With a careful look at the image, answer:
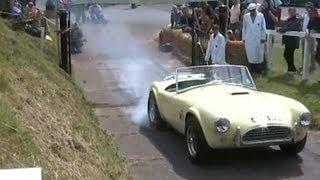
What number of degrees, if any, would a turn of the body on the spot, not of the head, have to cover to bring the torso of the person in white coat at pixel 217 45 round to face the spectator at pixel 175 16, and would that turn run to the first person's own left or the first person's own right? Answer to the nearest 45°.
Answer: approximately 135° to the first person's own right

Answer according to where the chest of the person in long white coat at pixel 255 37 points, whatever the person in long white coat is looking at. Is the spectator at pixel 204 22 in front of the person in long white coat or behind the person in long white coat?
behind

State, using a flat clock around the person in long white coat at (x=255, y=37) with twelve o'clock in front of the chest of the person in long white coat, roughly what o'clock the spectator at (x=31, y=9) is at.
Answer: The spectator is roughly at 4 o'clock from the person in long white coat.

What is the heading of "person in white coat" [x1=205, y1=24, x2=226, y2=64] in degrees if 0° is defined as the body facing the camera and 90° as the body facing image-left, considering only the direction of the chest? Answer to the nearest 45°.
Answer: approximately 45°

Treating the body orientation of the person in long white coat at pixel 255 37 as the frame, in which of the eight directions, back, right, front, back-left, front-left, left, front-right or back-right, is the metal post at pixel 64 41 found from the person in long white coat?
right

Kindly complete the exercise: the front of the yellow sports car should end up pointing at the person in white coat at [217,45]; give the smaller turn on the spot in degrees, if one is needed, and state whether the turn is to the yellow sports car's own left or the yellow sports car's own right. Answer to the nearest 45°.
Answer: approximately 135° to the yellow sports car's own left

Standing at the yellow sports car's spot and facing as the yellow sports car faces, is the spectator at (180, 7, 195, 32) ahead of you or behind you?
behind

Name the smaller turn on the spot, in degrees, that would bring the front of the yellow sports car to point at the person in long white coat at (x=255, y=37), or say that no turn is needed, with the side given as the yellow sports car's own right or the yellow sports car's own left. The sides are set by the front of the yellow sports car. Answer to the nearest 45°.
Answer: approximately 135° to the yellow sports car's own left

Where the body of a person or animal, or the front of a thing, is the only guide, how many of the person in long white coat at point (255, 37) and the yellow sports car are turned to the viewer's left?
0

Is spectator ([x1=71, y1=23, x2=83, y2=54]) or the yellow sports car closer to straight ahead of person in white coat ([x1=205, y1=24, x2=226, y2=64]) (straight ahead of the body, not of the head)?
the yellow sports car

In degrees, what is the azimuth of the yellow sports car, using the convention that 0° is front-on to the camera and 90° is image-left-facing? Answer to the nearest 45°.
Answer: approximately 315°

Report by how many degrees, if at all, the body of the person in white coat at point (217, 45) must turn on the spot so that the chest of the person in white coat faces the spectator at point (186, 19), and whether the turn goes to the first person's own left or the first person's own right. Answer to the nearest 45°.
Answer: approximately 135° to the first person's own right

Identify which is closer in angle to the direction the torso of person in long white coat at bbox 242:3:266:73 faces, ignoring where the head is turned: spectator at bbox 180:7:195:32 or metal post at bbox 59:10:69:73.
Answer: the metal post

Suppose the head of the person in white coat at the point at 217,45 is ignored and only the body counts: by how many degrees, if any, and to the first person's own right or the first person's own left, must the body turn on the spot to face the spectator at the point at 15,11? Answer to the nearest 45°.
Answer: approximately 90° to the first person's own right
